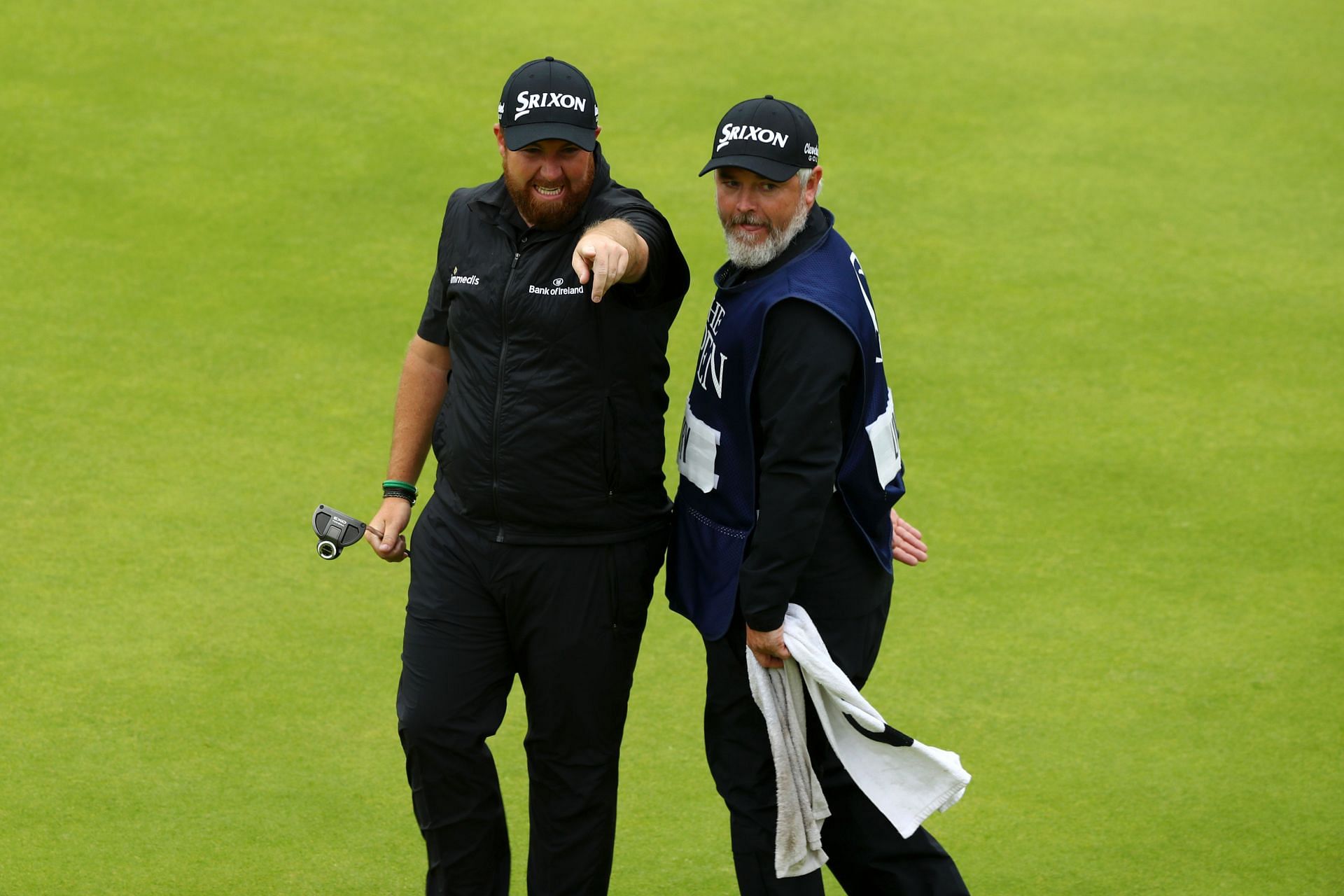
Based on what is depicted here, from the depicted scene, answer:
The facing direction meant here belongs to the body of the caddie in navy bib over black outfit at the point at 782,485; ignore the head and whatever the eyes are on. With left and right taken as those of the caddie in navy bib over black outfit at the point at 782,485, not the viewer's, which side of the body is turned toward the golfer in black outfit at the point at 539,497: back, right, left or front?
front

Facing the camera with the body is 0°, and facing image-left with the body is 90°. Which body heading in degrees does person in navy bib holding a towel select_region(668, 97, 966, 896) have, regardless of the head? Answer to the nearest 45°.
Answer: approximately 90°
